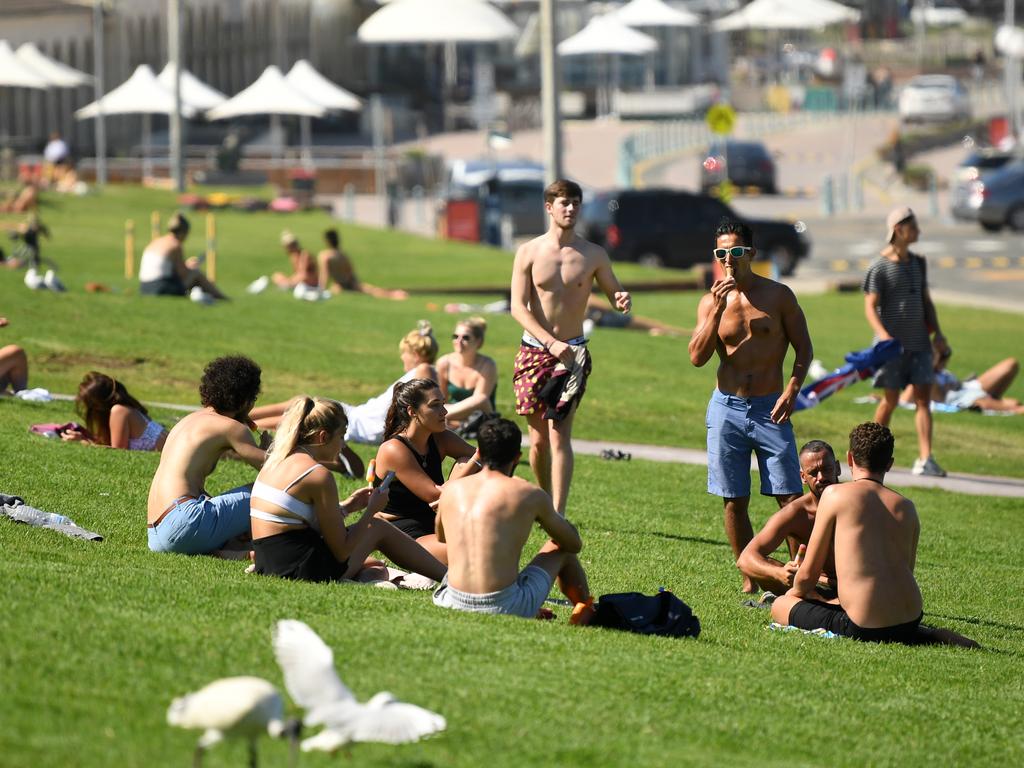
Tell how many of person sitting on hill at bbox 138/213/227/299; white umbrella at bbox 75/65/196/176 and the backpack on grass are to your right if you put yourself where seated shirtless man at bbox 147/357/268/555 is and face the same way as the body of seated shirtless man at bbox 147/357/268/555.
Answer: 1

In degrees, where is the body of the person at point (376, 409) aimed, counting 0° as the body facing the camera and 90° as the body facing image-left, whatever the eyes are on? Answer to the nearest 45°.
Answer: approximately 90°

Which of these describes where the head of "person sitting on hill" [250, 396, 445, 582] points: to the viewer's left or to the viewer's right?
to the viewer's right

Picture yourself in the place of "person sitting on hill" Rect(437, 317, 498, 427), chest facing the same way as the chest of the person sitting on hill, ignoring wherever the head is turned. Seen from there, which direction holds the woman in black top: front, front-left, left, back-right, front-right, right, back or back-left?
front-left

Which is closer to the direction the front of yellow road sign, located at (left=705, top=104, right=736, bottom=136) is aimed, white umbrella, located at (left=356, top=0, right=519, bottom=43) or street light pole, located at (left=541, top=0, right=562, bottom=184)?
the street light pole

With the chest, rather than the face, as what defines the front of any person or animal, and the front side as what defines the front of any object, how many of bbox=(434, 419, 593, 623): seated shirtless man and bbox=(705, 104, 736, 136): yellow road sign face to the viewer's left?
0

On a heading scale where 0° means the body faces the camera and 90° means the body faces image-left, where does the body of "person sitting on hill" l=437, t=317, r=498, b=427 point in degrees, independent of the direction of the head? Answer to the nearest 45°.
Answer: approximately 45°

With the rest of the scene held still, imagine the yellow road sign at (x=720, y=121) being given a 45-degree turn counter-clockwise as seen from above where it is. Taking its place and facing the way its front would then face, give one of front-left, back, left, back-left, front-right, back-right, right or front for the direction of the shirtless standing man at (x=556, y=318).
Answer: front-right

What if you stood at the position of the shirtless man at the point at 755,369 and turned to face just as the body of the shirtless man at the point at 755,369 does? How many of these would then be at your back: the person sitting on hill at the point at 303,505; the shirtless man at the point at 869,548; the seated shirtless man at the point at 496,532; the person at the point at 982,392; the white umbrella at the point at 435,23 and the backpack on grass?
2

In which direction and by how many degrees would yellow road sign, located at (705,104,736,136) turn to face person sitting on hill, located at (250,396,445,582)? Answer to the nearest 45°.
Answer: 0° — it already faces them

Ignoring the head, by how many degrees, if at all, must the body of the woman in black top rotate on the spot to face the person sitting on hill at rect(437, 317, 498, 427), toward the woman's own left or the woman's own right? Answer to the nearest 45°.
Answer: approximately 135° to the woman's own left

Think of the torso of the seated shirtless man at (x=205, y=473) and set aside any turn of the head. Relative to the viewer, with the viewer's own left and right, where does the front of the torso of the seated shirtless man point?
facing away from the viewer and to the right of the viewer

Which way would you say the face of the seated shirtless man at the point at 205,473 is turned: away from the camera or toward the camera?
away from the camera
